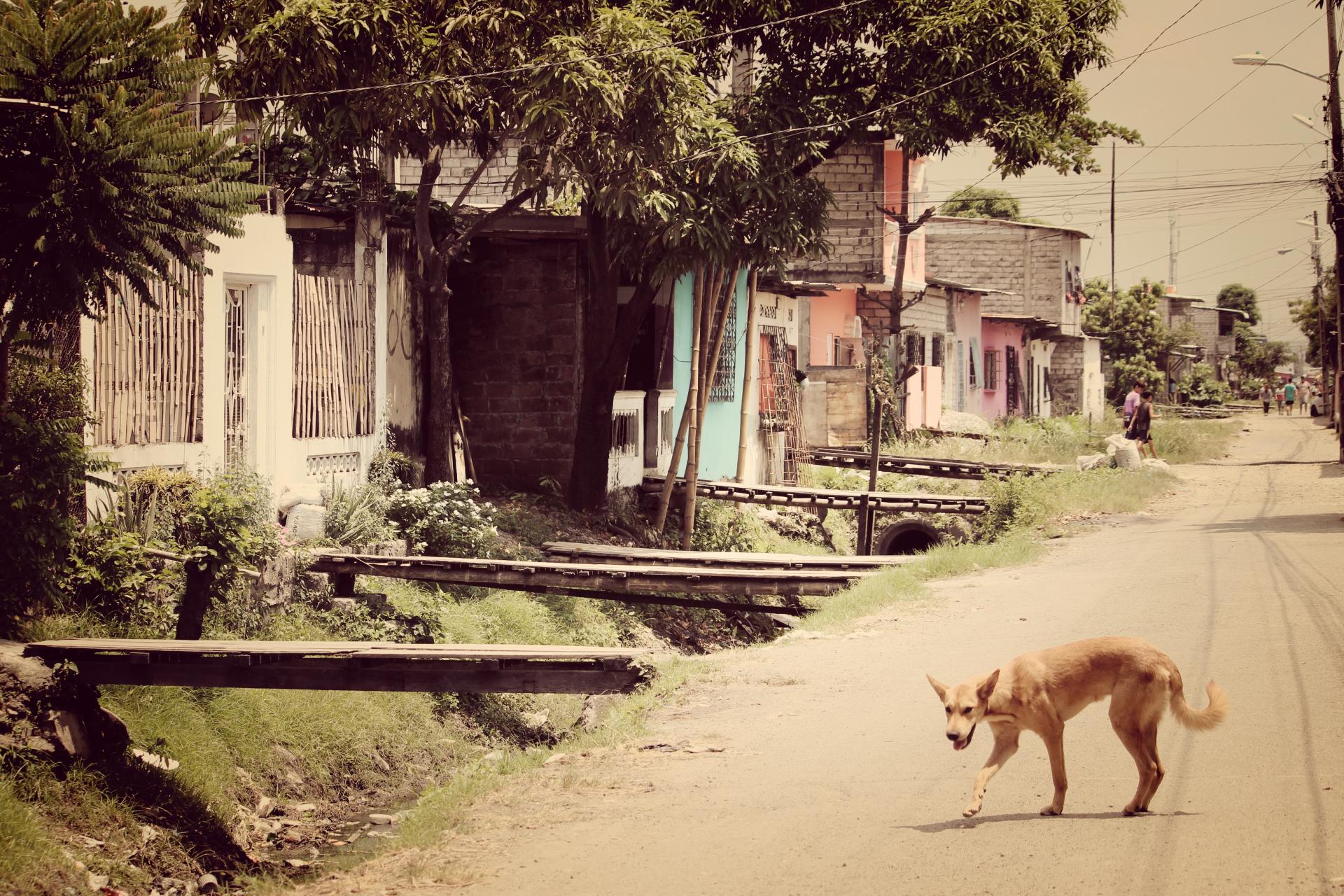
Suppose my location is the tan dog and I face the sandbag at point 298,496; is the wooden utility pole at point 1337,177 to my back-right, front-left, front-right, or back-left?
front-right

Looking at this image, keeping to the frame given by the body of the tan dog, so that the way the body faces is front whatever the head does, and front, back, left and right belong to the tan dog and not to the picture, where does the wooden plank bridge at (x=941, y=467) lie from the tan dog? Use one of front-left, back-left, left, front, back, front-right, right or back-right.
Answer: right

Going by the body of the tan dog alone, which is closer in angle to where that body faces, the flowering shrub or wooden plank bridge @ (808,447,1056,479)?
the flowering shrub

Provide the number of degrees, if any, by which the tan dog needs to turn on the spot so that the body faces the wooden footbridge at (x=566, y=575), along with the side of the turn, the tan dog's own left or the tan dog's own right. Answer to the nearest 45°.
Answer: approximately 45° to the tan dog's own right

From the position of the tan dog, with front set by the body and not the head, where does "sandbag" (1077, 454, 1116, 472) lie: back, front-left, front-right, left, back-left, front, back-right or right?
right

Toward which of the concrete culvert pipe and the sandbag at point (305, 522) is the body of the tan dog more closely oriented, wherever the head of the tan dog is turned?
the sandbag

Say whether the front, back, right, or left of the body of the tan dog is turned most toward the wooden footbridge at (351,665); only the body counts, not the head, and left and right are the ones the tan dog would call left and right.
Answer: front

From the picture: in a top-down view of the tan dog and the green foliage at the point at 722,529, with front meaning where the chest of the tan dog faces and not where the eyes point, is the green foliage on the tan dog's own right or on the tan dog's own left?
on the tan dog's own right

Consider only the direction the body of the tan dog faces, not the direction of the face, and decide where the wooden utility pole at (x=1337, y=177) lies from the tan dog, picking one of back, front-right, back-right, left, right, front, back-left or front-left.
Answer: right

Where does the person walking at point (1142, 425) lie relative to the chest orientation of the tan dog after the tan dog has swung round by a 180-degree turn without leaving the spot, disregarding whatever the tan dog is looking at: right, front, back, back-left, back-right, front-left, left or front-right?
left

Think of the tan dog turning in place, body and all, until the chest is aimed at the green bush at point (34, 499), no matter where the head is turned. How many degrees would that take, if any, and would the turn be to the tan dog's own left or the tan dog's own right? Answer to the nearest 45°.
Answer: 0° — it already faces it

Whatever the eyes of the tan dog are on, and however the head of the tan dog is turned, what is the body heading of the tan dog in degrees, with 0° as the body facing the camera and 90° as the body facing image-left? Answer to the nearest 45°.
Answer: approximately 90°
